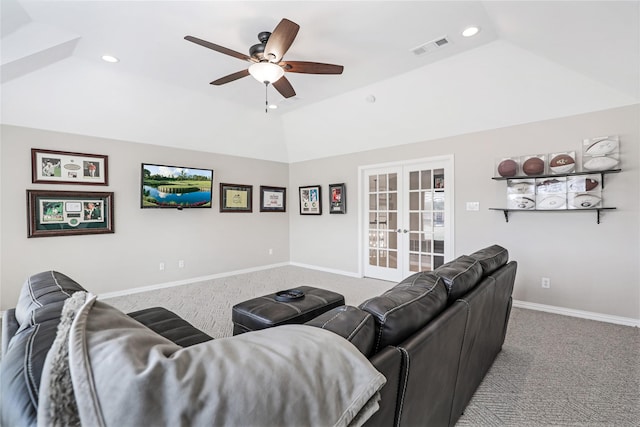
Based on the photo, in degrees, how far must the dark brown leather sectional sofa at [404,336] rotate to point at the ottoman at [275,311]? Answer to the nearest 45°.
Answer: approximately 45° to its right

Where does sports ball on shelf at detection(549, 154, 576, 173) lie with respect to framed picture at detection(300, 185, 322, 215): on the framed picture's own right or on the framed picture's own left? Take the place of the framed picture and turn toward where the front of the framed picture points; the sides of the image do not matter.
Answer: on the framed picture's own left

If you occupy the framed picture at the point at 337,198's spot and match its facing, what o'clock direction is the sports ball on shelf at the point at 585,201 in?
The sports ball on shelf is roughly at 9 o'clock from the framed picture.

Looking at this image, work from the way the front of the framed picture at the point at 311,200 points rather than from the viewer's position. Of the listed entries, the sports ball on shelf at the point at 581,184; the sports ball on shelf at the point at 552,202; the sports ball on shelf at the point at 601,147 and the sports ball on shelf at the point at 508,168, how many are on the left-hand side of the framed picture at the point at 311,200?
4

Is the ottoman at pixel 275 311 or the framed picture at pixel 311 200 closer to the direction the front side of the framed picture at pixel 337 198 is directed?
the ottoman

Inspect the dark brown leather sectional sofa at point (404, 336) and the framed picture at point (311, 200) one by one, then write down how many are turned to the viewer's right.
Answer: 0

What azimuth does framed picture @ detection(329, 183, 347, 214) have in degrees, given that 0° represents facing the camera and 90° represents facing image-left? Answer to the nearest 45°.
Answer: approximately 45°

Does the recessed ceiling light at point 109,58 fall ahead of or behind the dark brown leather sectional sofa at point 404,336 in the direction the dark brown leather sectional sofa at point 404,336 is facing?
ahead

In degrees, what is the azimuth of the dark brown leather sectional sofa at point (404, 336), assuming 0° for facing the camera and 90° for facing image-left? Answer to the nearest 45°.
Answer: approximately 135°

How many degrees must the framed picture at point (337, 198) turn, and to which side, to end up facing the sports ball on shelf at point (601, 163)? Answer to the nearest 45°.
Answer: approximately 90° to its left

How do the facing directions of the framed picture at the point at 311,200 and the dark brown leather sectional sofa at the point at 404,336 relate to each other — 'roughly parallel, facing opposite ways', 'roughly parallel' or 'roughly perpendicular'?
roughly perpendicular

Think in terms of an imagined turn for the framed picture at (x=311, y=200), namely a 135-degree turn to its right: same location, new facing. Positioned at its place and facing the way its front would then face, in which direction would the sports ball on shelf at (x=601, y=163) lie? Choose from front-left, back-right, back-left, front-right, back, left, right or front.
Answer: back-right
